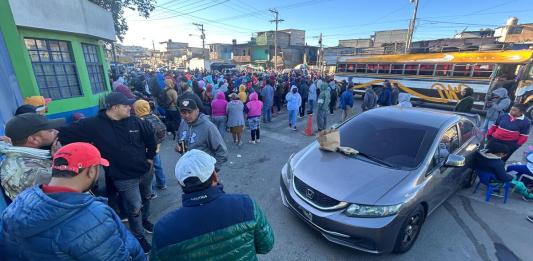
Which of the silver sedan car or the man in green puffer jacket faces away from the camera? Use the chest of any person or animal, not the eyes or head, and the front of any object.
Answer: the man in green puffer jacket

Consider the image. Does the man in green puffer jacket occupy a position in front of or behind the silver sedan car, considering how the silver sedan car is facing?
in front

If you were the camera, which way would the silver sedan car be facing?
facing the viewer and to the left of the viewer

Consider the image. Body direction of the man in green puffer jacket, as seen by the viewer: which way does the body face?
away from the camera

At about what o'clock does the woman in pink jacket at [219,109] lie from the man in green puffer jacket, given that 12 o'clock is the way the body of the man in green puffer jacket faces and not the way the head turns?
The woman in pink jacket is roughly at 12 o'clock from the man in green puffer jacket.

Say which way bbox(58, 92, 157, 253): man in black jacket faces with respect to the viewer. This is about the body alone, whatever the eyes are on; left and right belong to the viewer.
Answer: facing the viewer and to the right of the viewer

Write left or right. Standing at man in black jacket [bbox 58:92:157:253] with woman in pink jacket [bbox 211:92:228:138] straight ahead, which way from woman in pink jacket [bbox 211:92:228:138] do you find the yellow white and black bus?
right

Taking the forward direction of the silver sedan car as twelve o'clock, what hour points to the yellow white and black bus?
The yellow white and black bus is roughly at 5 o'clock from the silver sedan car.

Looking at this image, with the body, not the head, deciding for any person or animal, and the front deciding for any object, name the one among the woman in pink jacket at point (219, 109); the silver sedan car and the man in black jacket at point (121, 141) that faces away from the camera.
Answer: the woman in pink jacket

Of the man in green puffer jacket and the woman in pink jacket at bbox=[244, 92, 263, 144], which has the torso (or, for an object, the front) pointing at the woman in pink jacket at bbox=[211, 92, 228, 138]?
the man in green puffer jacket

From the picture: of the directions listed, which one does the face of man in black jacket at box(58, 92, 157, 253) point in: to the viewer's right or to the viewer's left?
to the viewer's right

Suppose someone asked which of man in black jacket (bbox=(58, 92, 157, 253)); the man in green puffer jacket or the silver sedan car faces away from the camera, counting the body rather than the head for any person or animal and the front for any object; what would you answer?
the man in green puffer jacket

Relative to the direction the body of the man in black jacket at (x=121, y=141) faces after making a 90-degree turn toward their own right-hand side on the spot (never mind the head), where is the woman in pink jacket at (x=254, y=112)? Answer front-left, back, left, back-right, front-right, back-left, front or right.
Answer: back
